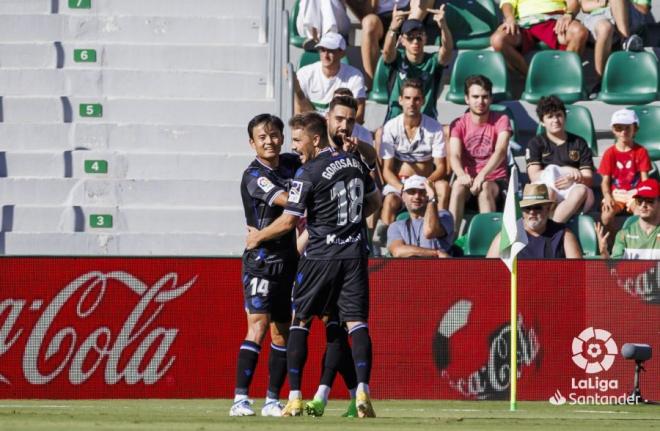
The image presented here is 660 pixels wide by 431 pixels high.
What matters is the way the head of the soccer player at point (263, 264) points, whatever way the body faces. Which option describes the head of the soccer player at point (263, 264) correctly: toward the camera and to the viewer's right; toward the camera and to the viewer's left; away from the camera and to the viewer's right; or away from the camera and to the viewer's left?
toward the camera and to the viewer's right

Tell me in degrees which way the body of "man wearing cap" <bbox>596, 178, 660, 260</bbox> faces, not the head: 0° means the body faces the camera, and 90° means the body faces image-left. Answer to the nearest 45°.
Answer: approximately 0°

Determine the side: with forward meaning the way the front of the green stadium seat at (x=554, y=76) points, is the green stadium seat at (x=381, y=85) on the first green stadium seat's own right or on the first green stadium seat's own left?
on the first green stadium seat's own right

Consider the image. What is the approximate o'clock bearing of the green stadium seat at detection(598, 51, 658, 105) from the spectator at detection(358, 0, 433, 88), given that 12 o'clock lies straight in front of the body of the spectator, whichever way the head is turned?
The green stadium seat is roughly at 9 o'clock from the spectator.

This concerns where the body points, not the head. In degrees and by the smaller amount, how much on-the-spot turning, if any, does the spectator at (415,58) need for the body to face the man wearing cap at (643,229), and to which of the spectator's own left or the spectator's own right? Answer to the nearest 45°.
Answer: approximately 45° to the spectator's own left
